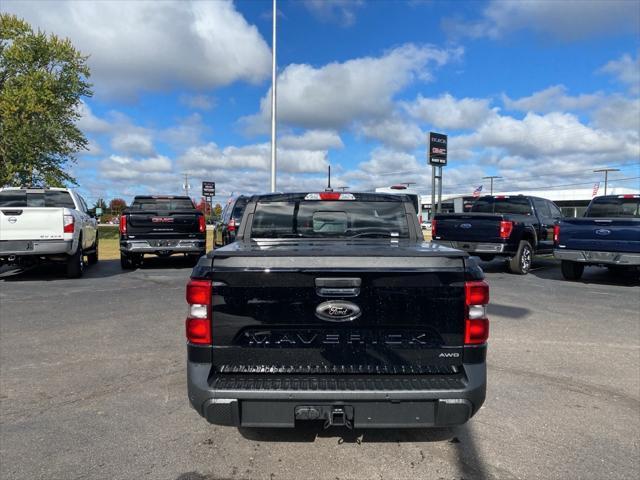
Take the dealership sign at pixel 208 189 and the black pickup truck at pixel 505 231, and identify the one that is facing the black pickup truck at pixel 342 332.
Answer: the dealership sign

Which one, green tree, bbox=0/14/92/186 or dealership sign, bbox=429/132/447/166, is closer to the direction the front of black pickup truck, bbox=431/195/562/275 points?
the dealership sign

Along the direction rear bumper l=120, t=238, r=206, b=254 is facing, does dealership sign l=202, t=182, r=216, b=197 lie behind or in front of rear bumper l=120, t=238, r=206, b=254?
behind

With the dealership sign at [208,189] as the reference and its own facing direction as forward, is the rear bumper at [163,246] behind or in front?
in front

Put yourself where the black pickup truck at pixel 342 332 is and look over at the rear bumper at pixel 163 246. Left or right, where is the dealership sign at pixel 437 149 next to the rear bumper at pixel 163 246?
right

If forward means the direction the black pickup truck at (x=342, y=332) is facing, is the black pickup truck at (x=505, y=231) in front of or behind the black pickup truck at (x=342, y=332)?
in front

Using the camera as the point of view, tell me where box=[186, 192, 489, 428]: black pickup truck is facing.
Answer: facing away from the viewer

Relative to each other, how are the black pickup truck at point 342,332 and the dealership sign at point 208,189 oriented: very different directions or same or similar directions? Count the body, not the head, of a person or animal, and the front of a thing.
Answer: very different directions

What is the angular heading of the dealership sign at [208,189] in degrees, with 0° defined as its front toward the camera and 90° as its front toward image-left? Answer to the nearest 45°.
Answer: approximately 0°

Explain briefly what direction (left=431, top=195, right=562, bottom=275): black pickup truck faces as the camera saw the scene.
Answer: facing away from the viewer and to the right of the viewer

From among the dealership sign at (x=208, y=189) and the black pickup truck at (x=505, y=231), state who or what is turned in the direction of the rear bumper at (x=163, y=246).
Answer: the dealership sign
